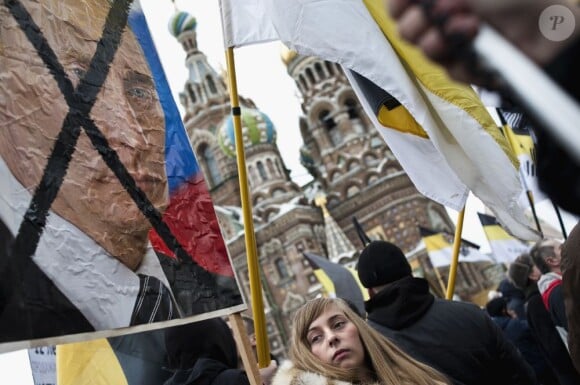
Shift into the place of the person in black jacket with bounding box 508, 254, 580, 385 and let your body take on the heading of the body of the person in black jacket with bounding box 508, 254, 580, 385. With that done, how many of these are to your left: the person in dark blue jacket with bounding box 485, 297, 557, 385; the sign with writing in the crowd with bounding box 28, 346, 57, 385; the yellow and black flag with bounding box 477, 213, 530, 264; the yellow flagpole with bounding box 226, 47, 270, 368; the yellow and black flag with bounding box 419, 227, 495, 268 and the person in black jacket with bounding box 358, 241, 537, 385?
3

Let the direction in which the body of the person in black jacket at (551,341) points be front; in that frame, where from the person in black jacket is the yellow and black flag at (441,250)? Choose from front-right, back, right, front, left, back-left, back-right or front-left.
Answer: left

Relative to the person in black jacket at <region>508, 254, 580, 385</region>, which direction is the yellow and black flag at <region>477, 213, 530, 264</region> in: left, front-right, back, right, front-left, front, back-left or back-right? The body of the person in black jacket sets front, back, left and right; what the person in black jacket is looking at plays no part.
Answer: left
